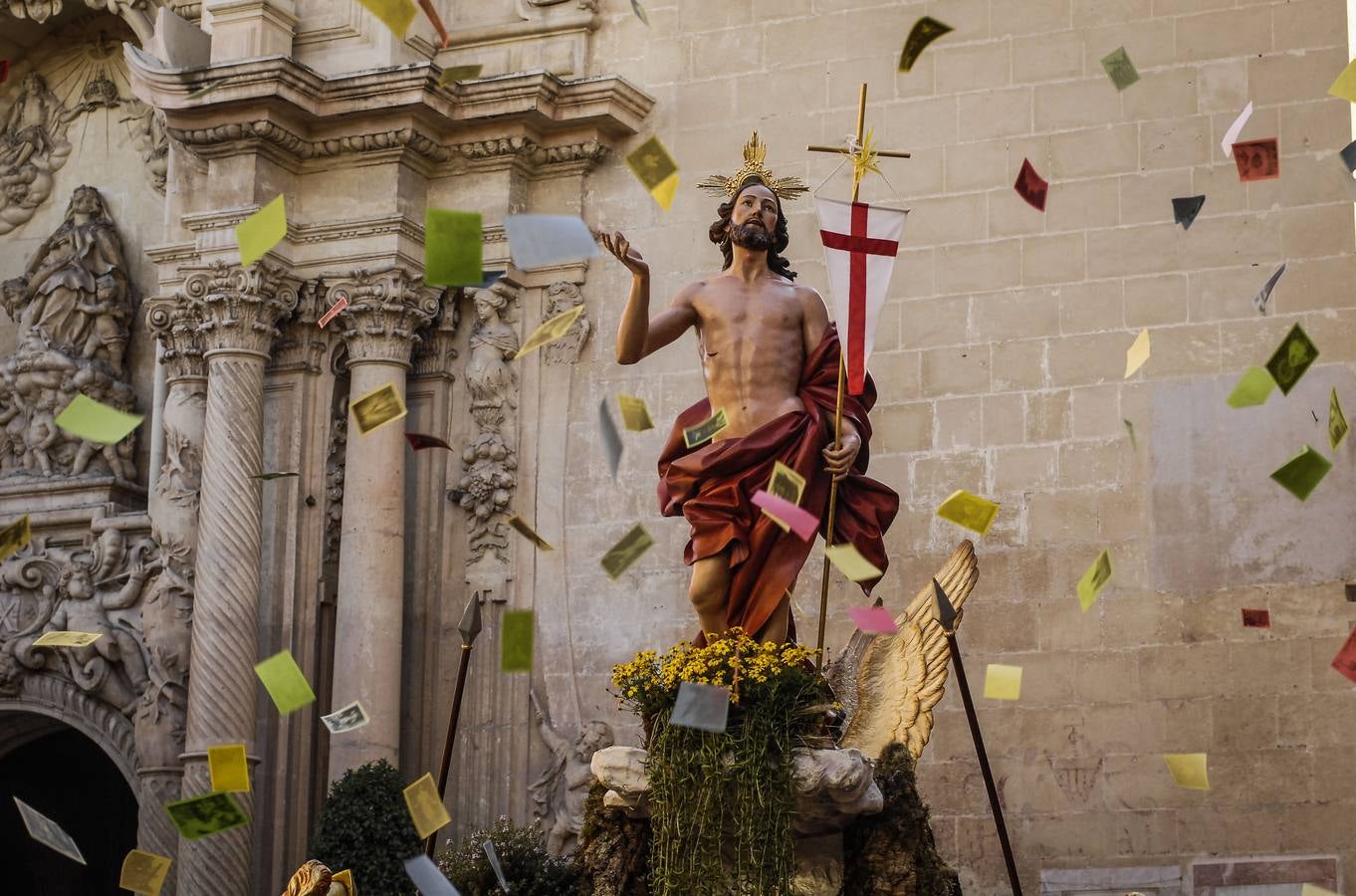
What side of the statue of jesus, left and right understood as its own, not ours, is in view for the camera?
front

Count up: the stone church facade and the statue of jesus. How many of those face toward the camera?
2

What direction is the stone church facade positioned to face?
toward the camera

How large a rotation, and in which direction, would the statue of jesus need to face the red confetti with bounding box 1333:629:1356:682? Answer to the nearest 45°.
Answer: approximately 90° to its left

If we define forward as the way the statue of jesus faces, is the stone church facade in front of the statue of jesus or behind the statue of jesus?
behind

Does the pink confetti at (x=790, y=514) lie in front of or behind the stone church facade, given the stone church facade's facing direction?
in front
